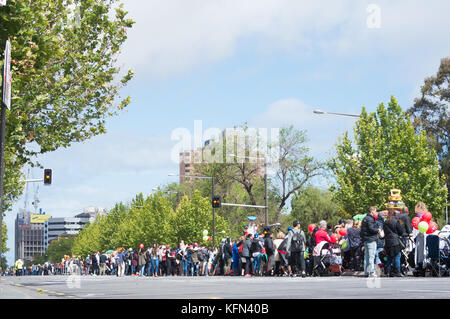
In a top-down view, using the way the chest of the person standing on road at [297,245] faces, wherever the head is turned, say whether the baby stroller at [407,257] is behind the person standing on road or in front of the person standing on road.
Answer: behind

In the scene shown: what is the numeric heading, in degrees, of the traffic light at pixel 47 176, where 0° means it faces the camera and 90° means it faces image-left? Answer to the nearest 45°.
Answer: approximately 0°

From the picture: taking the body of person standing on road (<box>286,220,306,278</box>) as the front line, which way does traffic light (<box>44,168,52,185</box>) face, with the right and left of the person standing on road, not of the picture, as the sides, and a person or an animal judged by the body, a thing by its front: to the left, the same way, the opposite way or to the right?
the opposite way

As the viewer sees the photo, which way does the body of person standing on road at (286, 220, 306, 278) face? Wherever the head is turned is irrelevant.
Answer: away from the camera

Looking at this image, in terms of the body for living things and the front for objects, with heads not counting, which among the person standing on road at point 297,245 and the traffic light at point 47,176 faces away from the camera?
the person standing on road

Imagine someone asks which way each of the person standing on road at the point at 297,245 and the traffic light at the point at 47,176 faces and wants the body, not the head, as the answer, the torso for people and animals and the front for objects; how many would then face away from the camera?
1
